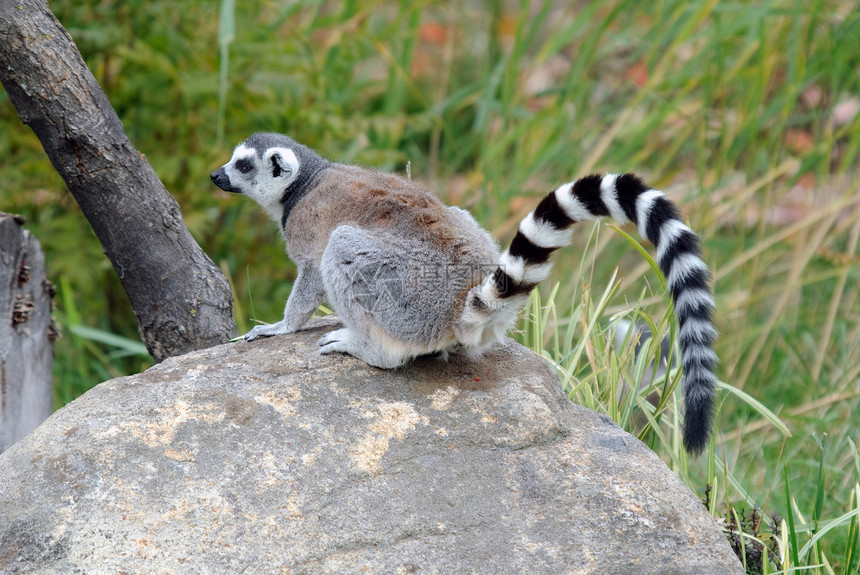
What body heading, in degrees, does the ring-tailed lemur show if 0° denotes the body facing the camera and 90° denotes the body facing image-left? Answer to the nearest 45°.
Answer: approximately 90°

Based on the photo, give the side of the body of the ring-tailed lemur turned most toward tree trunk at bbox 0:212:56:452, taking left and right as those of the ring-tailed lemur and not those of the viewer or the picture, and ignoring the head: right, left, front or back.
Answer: front

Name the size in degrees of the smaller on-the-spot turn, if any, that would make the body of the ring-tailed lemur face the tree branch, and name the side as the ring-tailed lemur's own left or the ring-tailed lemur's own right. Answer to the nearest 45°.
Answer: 0° — it already faces it
